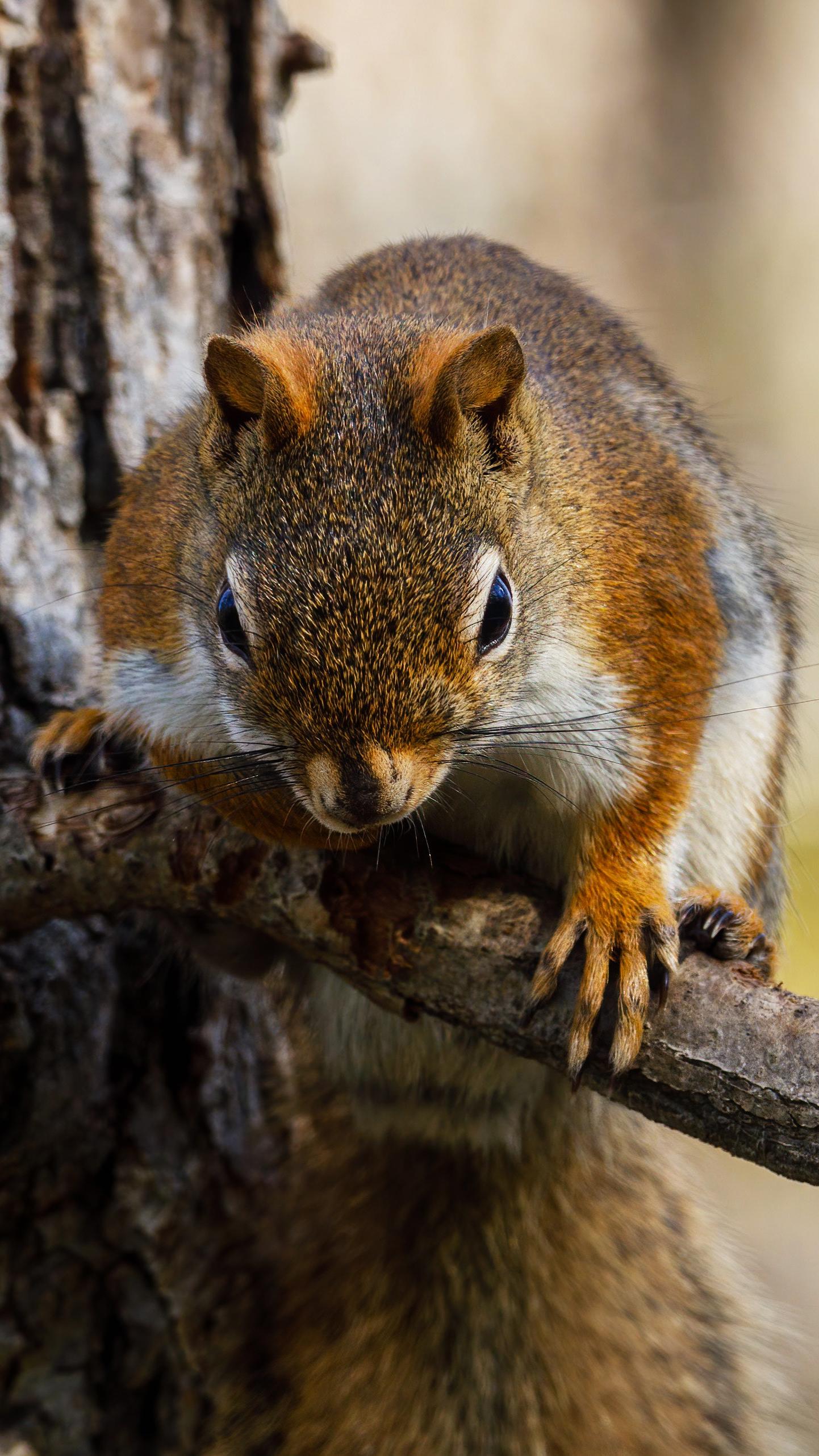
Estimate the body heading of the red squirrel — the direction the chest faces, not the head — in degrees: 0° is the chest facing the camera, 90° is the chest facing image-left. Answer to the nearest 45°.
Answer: approximately 0°
